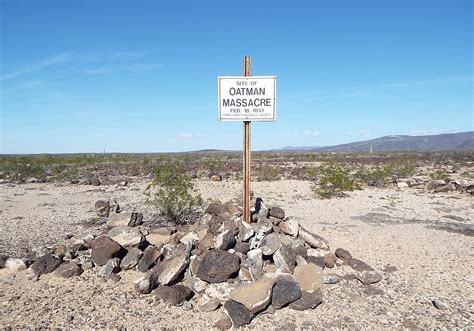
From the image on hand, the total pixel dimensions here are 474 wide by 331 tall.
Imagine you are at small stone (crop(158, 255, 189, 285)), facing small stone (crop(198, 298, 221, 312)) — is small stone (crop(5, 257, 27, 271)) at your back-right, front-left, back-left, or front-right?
back-right

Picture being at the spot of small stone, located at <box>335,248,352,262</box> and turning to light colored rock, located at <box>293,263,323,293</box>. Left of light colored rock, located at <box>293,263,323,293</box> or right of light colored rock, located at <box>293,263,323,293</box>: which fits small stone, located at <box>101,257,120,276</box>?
right

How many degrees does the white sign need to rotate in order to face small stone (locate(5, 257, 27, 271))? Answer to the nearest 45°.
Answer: approximately 90° to its right

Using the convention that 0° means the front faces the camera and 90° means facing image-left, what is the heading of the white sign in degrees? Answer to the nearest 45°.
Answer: approximately 0°

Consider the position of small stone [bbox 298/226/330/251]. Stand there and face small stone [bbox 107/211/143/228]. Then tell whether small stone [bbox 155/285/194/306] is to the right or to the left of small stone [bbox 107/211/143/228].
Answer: left

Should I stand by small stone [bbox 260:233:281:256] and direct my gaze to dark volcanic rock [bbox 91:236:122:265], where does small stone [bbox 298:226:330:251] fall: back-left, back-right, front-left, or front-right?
back-right
